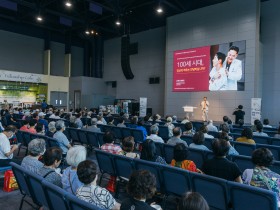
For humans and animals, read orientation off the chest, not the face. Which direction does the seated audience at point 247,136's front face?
away from the camera

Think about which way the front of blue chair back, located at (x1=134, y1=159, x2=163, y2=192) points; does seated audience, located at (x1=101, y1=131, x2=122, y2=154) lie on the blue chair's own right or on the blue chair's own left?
on the blue chair's own left

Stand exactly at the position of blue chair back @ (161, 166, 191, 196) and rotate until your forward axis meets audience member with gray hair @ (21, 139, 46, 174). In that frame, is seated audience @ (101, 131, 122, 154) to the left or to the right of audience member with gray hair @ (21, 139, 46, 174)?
right

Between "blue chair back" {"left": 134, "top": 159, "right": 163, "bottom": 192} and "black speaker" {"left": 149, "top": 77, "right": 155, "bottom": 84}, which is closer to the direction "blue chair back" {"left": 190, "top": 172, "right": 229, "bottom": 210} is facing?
the black speaker

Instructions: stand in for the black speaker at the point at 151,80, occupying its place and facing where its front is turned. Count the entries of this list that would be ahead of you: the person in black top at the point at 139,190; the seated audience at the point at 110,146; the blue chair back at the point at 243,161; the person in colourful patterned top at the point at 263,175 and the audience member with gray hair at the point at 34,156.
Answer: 5

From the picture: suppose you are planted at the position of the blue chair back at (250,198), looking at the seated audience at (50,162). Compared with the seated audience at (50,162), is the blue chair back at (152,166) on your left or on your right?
right

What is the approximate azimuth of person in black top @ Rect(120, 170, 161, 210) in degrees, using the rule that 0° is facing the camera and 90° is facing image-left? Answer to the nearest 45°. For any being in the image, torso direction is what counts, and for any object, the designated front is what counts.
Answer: approximately 225°

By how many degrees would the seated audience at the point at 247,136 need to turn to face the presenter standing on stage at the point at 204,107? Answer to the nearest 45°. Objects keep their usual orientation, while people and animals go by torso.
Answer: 0° — they already face them

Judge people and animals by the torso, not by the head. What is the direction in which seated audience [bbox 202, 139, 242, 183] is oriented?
away from the camera

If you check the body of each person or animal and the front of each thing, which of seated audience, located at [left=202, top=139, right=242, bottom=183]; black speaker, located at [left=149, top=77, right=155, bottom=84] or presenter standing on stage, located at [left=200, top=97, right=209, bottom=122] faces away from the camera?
the seated audience

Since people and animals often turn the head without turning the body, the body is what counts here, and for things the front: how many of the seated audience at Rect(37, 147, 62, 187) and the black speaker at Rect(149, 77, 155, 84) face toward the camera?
1

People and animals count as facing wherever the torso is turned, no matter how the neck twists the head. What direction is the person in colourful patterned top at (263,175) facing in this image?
away from the camera

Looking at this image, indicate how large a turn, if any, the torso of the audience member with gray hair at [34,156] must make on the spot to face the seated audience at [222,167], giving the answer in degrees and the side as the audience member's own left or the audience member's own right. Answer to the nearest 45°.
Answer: approximately 90° to the audience member's own right

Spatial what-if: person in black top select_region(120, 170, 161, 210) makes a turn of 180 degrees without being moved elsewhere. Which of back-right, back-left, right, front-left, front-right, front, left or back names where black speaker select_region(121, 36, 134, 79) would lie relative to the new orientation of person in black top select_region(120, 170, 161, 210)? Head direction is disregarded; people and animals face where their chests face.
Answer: back-right

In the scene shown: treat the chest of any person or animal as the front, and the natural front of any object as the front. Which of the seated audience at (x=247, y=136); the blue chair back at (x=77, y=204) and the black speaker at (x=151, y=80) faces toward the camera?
the black speaker

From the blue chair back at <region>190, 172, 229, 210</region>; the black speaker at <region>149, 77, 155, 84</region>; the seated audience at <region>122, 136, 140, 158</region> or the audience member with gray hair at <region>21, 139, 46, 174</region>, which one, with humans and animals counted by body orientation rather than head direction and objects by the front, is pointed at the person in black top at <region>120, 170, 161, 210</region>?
the black speaker

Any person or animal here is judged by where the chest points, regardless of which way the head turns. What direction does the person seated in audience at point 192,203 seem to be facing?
away from the camera
